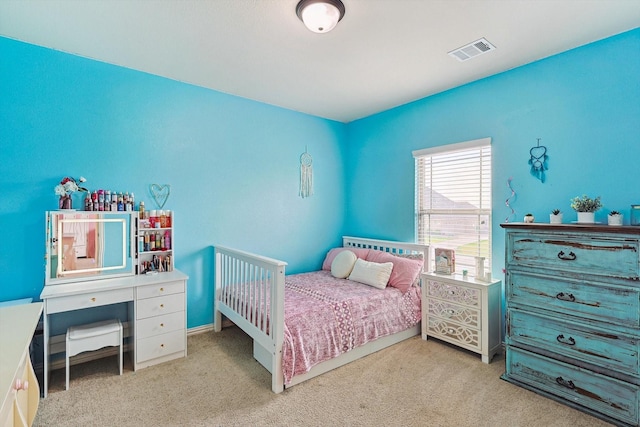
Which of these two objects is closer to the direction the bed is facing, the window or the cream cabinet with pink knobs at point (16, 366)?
the cream cabinet with pink knobs

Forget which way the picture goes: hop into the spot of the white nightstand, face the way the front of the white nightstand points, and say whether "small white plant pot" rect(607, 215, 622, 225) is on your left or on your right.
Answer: on your left

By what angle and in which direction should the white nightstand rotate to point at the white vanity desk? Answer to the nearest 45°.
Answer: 0° — it already faces it

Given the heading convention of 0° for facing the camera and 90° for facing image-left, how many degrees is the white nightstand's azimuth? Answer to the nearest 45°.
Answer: approximately 45°

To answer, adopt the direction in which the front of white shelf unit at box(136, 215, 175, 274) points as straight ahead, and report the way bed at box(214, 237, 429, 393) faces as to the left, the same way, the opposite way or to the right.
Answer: to the right

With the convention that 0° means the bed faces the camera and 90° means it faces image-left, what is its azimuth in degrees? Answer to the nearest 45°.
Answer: approximately 45°
